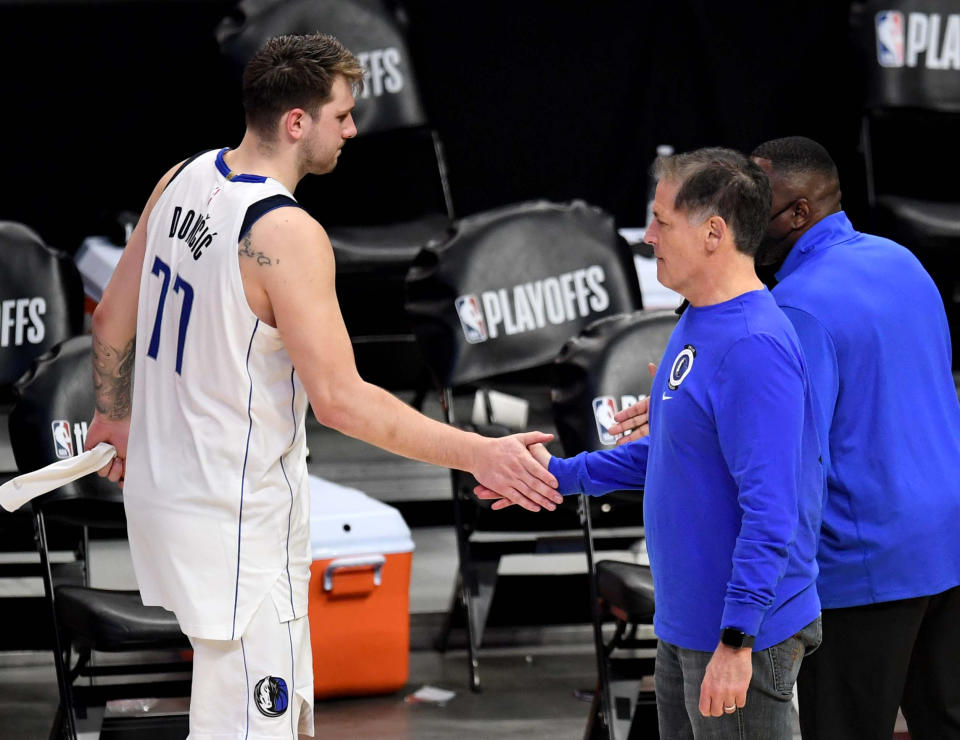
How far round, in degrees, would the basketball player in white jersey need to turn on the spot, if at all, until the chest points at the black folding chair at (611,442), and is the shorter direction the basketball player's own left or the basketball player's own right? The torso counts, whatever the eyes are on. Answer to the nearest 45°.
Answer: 0° — they already face it

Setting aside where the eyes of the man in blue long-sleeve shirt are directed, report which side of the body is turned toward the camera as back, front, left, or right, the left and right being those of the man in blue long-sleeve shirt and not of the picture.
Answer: left

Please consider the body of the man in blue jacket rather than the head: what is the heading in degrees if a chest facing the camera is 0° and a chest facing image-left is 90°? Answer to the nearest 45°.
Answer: approximately 135°

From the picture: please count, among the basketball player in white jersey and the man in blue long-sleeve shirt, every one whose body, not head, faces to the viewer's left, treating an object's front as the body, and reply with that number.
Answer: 1

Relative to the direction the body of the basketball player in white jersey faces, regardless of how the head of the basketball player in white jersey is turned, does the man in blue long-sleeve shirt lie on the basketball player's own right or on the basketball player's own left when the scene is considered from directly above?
on the basketball player's own right

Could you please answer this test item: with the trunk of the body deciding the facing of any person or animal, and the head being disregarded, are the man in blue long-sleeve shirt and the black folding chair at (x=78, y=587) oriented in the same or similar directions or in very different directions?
very different directions

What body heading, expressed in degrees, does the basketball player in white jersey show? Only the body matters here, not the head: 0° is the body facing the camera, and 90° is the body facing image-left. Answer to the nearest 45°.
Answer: approximately 225°

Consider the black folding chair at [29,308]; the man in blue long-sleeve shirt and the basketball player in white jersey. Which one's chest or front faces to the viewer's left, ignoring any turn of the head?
the man in blue long-sleeve shirt

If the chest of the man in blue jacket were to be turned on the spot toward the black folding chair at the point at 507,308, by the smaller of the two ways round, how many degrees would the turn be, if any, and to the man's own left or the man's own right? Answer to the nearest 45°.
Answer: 0° — they already face it

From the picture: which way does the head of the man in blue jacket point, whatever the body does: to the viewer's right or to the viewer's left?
to the viewer's left

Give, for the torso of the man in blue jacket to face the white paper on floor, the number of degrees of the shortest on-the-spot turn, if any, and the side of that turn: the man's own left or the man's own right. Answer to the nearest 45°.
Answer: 0° — they already face it

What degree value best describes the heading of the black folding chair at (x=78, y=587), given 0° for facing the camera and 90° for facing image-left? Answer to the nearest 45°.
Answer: approximately 315°
